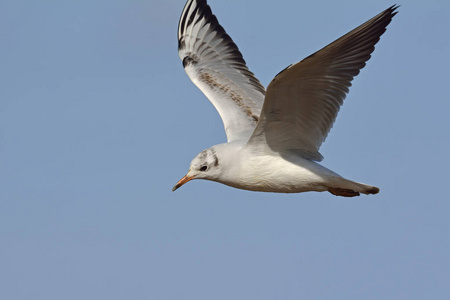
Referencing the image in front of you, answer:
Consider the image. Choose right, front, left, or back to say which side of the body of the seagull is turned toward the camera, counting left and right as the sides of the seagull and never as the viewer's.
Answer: left
